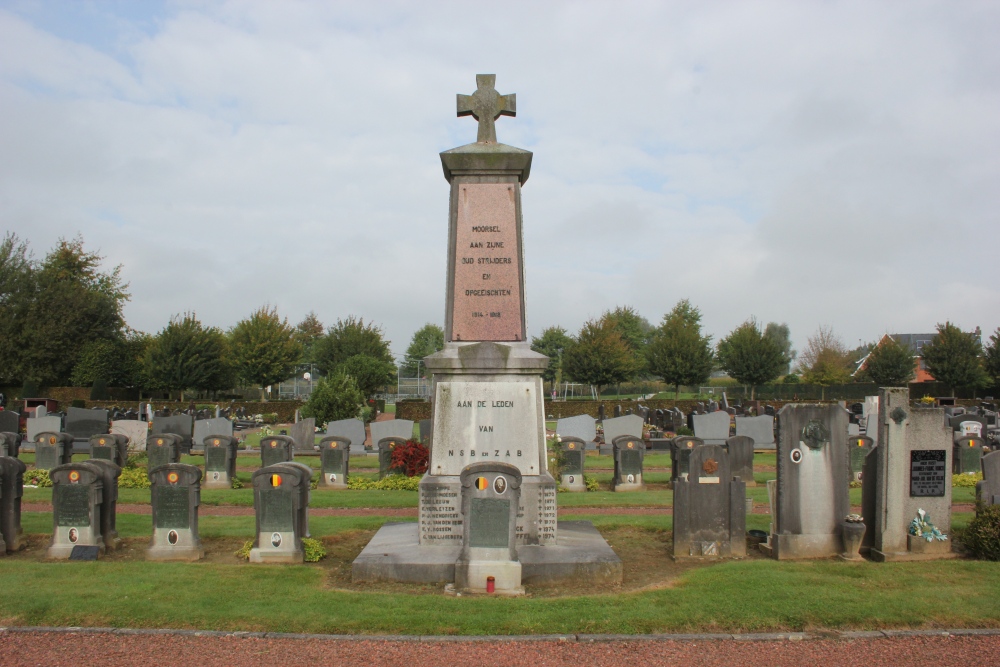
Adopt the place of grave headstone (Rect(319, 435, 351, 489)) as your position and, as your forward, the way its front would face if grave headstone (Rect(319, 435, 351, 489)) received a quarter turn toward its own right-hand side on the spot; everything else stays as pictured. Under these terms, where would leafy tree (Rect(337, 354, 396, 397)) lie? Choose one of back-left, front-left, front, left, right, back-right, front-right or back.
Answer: right

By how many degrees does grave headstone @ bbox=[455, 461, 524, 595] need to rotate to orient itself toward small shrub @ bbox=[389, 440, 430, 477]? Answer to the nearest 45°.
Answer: approximately 180°

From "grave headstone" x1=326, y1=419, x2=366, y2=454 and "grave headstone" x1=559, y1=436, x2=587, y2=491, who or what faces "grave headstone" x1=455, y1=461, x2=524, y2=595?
"grave headstone" x1=559, y1=436, x2=587, y2=491

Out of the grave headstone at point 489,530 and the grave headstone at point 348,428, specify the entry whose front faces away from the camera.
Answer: the grave headstone at point 348,428

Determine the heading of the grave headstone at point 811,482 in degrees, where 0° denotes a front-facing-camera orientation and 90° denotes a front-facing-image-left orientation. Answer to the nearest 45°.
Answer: approximately 0°

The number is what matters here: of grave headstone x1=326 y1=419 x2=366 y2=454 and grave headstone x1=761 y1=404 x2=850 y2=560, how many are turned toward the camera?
1
